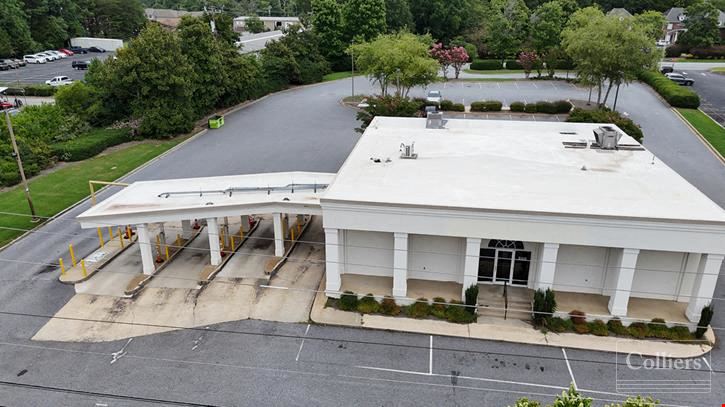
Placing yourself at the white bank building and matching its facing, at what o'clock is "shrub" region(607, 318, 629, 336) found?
The shrub is roughly at 10 o'clock from the white bank building.

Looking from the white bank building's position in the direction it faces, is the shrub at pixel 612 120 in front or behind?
behind

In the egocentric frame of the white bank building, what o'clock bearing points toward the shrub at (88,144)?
The shrub is roughly at 4 o'clock from the white bank building.

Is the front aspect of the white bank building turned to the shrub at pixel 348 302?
no

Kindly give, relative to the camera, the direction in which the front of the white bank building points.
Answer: facing the viewer

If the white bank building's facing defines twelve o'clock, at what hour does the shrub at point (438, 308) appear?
The shrub is roughly at 2 o'clock from the white bank building.

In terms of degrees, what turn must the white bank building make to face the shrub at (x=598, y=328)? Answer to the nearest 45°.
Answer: approximately 45° to its left

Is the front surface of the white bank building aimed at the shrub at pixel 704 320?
no

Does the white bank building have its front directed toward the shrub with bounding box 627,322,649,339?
no

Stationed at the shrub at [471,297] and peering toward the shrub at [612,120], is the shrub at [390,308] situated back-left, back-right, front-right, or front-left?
back-left
